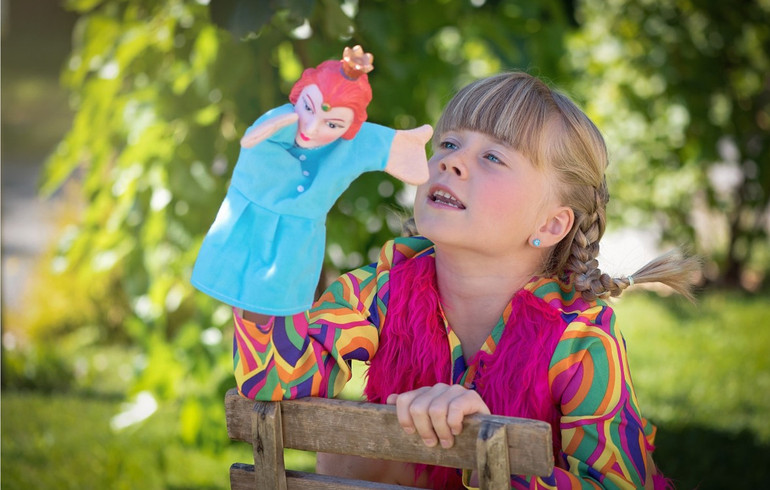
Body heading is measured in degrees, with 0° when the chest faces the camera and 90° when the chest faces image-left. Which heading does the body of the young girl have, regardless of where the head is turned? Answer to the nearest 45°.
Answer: approximately 45°
